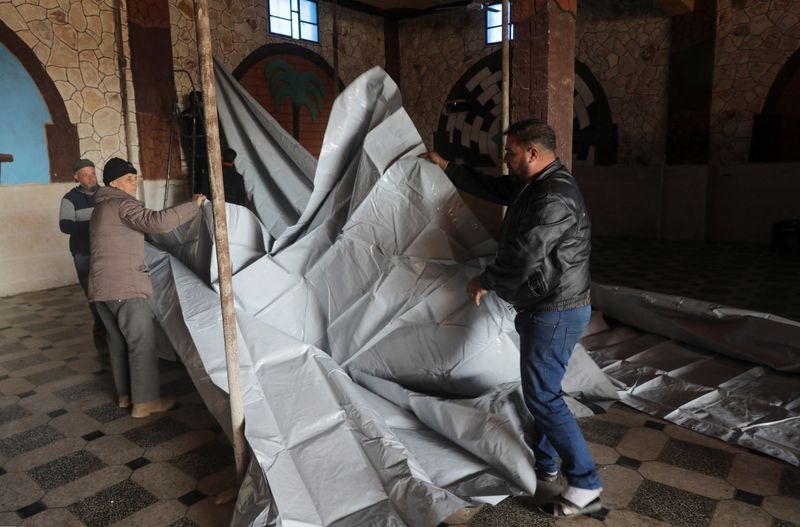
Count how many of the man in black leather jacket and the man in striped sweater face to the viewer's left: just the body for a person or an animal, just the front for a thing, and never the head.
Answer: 1

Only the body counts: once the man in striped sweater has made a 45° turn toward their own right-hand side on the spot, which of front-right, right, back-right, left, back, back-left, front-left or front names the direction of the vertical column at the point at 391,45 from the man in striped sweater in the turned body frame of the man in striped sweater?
back-left

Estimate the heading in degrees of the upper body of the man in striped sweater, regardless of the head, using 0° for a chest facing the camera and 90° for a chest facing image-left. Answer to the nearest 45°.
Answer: approximately 315°

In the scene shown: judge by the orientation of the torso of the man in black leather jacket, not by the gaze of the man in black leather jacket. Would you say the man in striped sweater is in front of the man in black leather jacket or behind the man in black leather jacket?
in front

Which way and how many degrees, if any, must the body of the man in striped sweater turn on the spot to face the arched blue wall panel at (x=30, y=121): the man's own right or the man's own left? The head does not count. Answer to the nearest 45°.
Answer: approximately 135° to the man's own left

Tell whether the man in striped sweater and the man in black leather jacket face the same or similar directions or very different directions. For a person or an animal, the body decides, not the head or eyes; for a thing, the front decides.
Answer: very different directions

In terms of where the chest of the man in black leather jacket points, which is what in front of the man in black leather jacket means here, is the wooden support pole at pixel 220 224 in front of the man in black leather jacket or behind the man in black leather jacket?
in front

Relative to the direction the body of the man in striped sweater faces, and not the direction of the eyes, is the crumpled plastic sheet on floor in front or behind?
in front

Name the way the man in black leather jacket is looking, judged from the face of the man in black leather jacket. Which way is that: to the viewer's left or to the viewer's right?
to the viewer's left

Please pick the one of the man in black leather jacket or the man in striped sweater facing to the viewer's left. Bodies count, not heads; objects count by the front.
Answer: the man in black leather jacket

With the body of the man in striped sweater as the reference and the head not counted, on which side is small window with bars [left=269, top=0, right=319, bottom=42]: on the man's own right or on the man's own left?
on the man's own left

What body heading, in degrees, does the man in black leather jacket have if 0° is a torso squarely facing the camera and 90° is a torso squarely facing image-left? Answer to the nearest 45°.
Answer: approximately 90°
